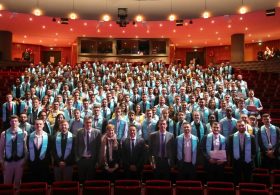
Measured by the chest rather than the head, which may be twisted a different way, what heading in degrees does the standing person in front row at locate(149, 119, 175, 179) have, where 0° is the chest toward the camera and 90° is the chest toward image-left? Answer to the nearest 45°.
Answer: approximately 0°

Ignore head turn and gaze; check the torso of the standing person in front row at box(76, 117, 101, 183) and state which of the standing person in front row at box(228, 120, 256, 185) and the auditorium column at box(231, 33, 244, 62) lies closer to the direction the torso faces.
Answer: the standing person in front row

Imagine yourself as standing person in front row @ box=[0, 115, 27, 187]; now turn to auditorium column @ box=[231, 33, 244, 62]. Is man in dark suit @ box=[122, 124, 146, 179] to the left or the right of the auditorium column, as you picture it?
right

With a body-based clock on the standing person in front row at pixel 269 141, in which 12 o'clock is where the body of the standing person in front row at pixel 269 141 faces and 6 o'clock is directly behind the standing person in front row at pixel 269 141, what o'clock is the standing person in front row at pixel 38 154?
the standing person in front row at pixel 38 154 is roughly at 2 o'clock from the standing person in front row at pixel 269 141.

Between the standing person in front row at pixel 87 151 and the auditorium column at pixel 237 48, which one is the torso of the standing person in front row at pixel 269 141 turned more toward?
the standing person in front row

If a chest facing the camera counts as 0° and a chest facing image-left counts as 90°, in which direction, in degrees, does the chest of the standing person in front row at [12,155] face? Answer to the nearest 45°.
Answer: approximately 0°
